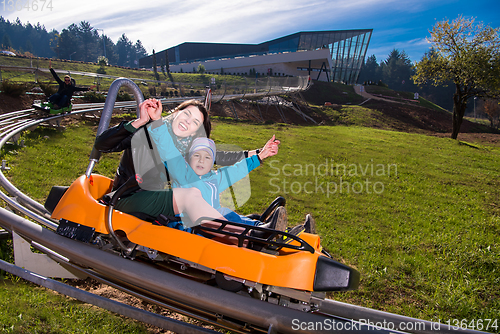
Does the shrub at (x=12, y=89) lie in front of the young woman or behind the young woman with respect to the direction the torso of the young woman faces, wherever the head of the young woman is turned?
behind

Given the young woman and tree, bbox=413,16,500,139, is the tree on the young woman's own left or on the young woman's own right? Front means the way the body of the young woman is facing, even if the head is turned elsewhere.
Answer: on the young woman's own left

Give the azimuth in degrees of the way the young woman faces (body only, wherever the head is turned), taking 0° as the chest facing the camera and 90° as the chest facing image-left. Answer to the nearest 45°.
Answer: approximately 315°
